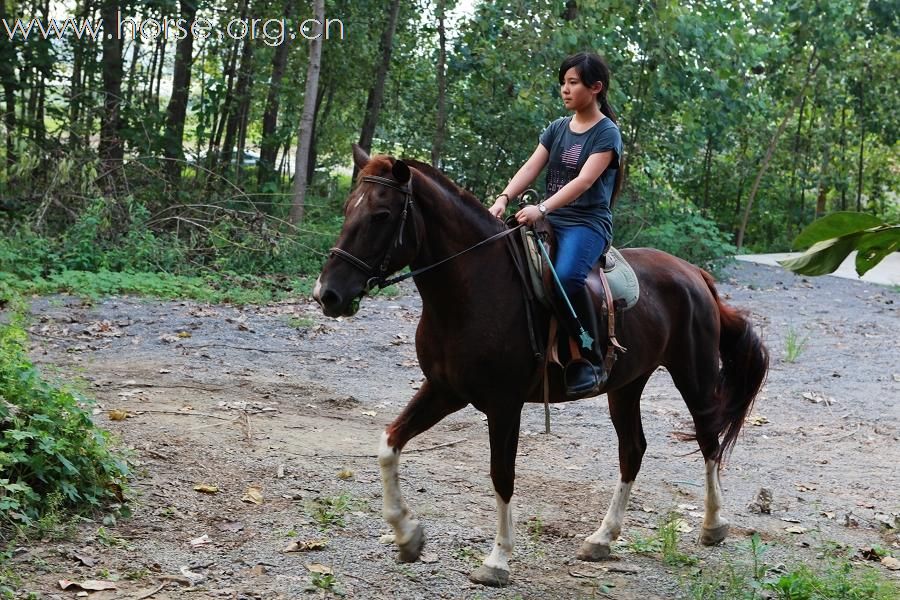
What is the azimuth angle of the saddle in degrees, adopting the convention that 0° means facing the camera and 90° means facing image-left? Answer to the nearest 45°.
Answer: approximately 45°

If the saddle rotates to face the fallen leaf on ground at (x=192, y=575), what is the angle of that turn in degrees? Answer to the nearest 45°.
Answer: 0° — it already faces it

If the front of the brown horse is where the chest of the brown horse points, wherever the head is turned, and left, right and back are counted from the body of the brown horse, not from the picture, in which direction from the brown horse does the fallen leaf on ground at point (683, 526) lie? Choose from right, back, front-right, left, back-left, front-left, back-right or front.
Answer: back

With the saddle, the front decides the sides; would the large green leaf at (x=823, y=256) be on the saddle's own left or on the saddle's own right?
on the saddle's own left
